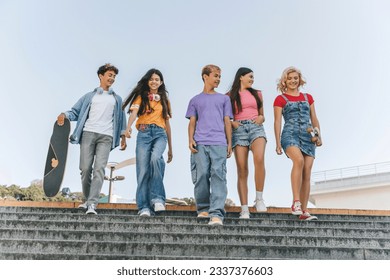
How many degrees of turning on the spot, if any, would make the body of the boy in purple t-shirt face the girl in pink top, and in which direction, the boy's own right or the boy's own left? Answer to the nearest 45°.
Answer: approximately 135° to the boy's own left

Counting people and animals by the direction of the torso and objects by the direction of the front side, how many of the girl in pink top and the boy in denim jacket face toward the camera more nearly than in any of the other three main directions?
2

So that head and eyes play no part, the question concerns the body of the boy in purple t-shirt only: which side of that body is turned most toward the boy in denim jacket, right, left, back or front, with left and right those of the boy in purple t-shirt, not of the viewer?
right

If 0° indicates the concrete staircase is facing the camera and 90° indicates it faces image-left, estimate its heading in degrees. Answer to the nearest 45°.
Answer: approximately 0°

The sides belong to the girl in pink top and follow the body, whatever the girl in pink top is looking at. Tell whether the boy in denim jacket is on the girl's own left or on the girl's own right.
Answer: on the girl's own right

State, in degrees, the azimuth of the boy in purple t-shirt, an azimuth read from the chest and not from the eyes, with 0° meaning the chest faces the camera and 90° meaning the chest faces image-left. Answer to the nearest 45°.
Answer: approximately 0°

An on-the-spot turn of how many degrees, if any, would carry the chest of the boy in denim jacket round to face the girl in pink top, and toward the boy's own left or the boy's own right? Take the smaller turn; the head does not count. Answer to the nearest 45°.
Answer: approximately 90° to the boy's own left
